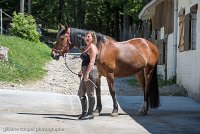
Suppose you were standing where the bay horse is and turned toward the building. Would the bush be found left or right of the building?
left

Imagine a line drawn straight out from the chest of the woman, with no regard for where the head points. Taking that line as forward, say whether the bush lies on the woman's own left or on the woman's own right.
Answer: on the woman's own right
